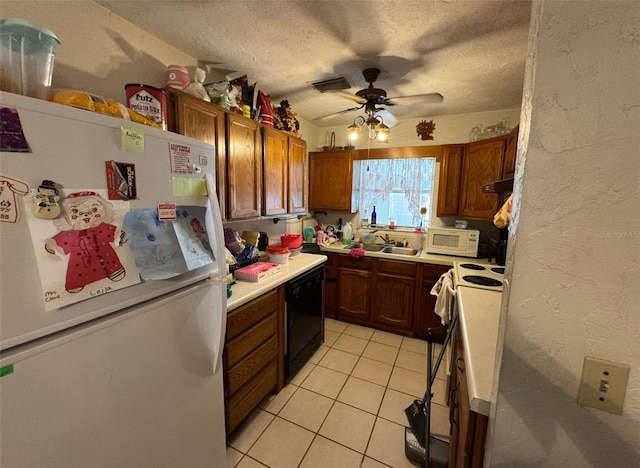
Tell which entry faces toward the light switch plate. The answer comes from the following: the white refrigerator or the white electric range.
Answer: the white refrigerator

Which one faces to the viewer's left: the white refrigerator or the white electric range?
the white electric range

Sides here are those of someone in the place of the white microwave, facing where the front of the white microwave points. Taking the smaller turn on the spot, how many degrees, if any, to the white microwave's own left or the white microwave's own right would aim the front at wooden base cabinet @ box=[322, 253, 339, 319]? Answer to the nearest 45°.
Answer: approximately 90° to the white microwave's own right

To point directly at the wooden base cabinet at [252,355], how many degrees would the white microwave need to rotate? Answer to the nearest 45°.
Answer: approximately 45° to its right

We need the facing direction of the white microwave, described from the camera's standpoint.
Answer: facing the viewer

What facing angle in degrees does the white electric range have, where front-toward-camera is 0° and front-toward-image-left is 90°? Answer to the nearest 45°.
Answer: approximately 90°

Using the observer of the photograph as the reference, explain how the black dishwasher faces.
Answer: facing the viewer and to the right of the viewer

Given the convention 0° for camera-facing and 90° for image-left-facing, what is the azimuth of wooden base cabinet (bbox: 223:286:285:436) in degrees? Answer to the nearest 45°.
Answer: approximately 315°

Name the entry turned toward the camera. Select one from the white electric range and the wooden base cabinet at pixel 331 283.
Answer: the wooden base cabinet

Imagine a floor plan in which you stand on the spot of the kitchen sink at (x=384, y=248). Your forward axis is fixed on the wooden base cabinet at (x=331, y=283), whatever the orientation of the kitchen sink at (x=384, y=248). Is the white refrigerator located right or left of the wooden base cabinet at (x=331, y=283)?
left

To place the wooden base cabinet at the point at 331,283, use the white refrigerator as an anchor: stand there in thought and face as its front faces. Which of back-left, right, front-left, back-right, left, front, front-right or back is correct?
left

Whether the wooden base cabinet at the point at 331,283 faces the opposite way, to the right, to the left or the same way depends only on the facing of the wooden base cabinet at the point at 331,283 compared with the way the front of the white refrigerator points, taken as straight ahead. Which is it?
to the right

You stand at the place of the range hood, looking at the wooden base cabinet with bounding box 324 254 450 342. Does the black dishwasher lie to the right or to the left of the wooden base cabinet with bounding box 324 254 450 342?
left

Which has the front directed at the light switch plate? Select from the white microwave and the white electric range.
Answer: the white microwave

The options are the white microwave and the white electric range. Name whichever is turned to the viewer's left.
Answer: the white electric range

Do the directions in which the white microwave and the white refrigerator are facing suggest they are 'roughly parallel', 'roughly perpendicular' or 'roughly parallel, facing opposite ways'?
roughly perpendicular

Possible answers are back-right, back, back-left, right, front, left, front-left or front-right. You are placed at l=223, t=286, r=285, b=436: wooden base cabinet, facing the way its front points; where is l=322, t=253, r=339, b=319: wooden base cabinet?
left

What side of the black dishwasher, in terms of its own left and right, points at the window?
left

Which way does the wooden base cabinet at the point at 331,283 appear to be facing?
toward the camera

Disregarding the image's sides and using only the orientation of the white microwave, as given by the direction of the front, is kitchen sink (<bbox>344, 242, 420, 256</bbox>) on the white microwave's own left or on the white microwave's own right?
on the white microwave's own right

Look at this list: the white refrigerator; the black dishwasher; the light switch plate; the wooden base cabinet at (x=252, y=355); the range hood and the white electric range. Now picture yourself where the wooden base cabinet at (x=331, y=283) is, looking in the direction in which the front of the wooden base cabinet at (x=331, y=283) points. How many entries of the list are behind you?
0

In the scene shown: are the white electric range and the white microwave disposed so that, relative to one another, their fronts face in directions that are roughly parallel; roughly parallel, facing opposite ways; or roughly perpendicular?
roughly perpendicular

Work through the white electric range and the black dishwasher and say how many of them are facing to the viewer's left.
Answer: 1

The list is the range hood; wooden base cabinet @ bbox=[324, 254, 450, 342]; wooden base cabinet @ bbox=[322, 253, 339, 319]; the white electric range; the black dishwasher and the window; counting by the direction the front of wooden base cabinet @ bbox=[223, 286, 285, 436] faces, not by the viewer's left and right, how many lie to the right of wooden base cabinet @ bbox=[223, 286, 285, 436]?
0
